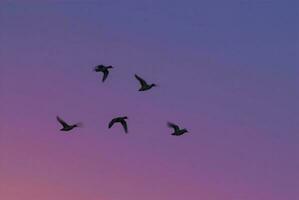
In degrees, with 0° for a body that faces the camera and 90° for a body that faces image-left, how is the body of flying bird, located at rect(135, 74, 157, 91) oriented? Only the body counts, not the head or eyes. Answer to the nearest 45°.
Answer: approximately 270°

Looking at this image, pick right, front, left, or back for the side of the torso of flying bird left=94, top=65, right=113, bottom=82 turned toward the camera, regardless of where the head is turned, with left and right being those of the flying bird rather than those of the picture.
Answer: right

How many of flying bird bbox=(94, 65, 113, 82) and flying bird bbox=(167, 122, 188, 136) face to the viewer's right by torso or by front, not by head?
2

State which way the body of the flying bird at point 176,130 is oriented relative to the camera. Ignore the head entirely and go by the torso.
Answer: to the viewer's right
